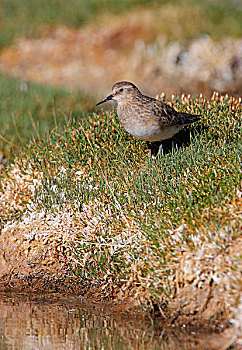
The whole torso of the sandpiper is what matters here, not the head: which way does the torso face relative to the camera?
to the viewer's left
